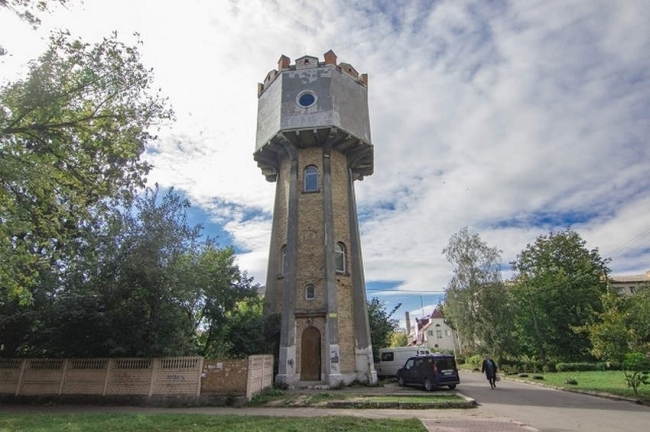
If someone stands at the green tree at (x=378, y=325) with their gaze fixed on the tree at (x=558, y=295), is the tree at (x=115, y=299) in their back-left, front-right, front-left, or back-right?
back-right

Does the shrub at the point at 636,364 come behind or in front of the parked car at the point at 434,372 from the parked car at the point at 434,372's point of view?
behind

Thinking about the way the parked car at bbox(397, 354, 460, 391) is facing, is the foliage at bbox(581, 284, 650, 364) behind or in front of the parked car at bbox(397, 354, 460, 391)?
behind
